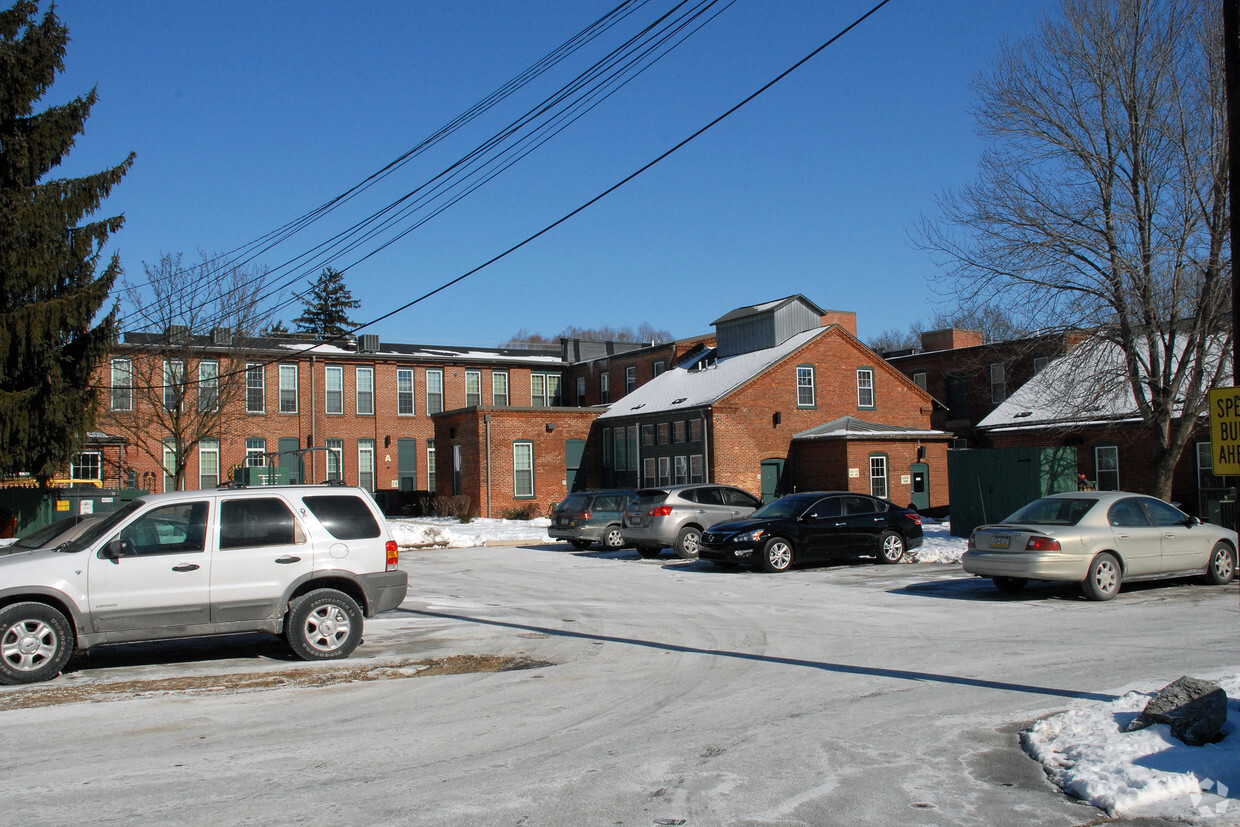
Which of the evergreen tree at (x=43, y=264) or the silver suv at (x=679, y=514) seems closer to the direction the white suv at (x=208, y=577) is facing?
the evergreen tree

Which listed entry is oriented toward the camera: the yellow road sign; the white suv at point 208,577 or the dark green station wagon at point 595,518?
the yellow road sign

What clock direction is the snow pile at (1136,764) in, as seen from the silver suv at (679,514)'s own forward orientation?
The snow pile is roughly at 4 o'clock from the silver suv.

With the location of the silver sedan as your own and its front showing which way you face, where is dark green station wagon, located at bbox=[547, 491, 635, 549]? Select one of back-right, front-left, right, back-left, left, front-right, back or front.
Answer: left

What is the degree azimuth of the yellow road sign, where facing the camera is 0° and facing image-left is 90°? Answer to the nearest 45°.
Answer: approximately 0°

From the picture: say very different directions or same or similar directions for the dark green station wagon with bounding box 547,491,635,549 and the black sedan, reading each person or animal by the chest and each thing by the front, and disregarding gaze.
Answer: very different directions

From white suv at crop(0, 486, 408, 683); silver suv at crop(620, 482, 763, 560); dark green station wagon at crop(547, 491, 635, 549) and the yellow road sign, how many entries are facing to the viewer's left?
1

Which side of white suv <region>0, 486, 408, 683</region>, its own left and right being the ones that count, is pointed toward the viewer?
left

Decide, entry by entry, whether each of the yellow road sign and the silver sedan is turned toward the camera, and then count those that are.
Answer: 1

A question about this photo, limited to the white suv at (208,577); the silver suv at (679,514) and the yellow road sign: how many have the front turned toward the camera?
1

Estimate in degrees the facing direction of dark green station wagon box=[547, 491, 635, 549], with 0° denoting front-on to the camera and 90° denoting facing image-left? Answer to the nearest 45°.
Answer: approximately 225°

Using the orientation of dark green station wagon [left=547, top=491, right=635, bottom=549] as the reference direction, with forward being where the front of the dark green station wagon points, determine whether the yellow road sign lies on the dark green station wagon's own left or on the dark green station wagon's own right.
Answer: on the dark green station wagon's own right

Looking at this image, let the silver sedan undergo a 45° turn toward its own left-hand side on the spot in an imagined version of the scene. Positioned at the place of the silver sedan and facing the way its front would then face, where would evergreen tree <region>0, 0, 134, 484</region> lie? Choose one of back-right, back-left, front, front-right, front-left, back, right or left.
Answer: left

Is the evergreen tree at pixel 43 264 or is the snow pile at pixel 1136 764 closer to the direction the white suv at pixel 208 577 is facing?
the evergreen tree

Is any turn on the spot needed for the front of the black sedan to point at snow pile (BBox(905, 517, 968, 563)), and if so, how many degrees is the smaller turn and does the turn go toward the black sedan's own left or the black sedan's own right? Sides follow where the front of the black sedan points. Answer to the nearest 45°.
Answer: approximately 180°
